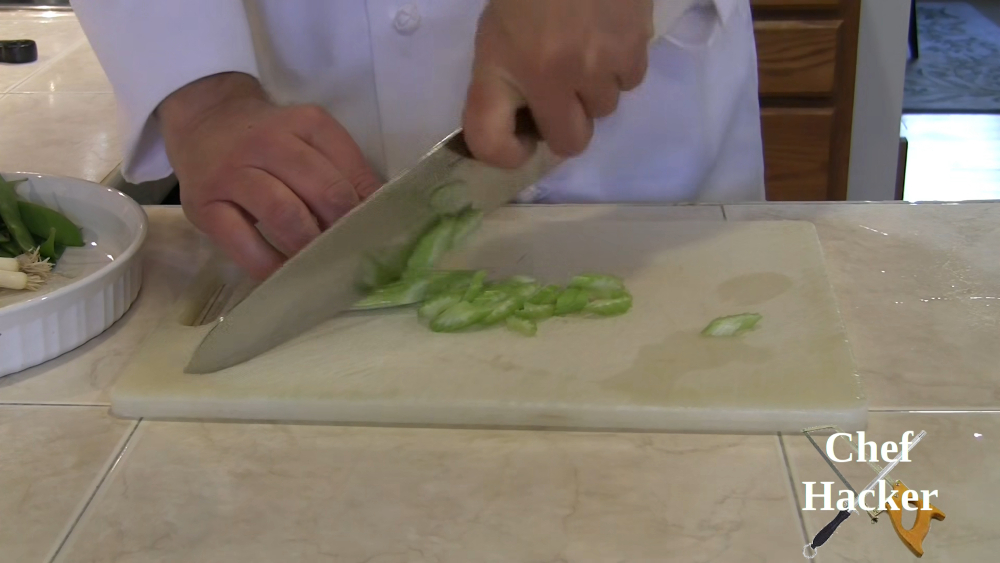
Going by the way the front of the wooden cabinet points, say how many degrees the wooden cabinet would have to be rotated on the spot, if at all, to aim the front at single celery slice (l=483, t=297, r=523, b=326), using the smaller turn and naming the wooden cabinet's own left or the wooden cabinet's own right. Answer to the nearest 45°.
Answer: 0° — it already faces it

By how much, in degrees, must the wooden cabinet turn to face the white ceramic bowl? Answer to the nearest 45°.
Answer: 0° — it already faces it

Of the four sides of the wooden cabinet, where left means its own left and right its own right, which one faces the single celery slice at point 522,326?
front

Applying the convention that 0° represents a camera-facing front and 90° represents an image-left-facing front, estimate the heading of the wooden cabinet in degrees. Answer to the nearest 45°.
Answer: approximately 0°

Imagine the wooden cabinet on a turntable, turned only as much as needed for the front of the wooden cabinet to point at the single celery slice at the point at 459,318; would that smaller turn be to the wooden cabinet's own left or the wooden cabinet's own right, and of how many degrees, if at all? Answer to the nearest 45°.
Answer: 0° — it already faces it

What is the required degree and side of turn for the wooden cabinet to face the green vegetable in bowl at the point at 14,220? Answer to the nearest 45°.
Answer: approximately 45° to its right

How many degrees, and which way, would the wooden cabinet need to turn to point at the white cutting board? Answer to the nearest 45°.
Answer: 0° — it already faces it

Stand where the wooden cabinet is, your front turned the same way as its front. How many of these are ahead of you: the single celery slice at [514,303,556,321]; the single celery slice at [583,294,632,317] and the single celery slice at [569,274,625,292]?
3

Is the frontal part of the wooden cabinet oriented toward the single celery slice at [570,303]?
yes

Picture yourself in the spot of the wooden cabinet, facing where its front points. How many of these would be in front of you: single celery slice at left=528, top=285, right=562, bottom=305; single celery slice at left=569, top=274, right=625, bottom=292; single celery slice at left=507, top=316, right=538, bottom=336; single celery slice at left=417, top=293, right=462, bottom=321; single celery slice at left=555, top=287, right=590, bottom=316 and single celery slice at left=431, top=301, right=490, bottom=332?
6

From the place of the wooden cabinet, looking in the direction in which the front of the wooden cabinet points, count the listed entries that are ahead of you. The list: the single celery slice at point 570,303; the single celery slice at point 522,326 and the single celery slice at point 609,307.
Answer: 3

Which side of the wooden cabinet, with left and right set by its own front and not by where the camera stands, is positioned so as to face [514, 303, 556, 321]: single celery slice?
front

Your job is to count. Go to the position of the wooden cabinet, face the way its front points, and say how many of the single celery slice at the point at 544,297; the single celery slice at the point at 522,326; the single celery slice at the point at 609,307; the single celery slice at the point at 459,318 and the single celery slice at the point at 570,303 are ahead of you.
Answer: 5

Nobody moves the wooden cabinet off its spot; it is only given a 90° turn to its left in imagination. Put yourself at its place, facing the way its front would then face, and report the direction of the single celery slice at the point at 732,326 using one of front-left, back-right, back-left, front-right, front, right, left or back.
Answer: right

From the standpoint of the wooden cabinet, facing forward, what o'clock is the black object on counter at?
The black object on counter is roughly at 2 o'clock from the wooden cabinet.

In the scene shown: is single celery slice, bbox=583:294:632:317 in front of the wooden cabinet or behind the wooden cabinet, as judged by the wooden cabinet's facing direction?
in front

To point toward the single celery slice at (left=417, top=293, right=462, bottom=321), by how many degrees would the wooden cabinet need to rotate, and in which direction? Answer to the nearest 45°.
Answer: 0° — it already faces it

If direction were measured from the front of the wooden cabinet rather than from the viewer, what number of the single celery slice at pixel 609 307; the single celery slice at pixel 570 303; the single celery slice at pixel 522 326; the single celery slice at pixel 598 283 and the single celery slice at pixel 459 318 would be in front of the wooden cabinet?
5
